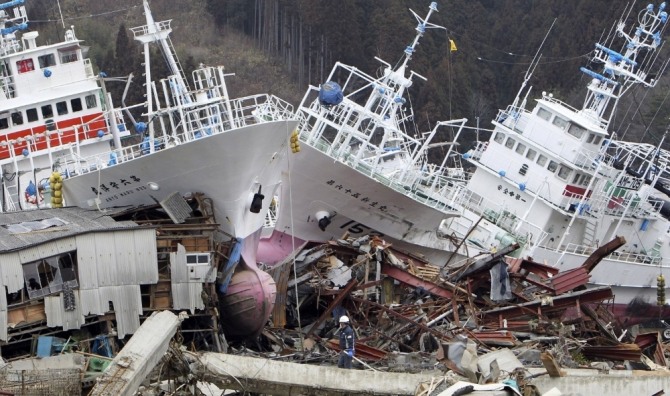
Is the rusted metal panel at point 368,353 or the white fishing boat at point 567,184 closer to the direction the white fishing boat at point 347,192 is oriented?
the rusted metal panel

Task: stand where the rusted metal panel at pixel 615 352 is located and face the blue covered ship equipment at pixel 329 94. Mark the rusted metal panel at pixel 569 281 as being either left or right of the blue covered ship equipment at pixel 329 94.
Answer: right

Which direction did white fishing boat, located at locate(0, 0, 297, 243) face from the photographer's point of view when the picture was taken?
facing the viewer and to the right of the viewer

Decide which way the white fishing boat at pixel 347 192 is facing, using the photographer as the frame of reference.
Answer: facing the viewer and to the left of the viewer

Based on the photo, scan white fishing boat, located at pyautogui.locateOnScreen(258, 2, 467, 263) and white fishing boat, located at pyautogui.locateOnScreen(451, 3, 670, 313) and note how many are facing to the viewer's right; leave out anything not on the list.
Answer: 0

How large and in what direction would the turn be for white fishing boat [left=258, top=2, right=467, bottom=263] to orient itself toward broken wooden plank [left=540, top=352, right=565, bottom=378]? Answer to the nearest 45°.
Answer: approximately 45° to its left

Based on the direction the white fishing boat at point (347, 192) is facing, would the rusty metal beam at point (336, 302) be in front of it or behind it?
in front

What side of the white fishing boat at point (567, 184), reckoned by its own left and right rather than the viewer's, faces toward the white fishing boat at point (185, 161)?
front

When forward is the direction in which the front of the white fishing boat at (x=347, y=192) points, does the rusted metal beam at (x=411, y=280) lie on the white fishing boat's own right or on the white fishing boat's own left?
on the white fishing boat's own left

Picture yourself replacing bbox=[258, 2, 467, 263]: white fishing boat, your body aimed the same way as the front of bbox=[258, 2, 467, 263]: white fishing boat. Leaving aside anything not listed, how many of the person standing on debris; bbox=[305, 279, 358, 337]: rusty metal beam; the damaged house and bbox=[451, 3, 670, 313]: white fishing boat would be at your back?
1

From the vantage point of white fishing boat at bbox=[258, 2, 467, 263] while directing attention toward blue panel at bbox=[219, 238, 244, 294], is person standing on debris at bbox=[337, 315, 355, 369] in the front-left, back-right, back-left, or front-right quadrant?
front-left

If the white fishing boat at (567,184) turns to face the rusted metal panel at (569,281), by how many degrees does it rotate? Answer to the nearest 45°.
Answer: approximately 45° to its left

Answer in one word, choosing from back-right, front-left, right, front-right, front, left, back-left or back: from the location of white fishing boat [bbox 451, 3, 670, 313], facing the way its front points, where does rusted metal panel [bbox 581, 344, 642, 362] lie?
front-left

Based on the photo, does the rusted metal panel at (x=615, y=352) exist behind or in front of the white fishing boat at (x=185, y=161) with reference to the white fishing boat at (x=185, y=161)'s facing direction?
in front
